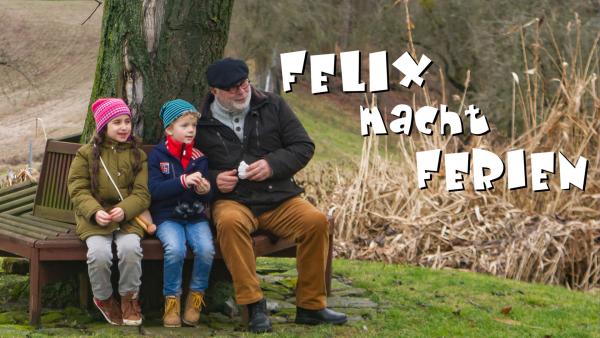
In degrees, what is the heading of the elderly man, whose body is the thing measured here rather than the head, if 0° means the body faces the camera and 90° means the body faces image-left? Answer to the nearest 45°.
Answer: approximately 0°

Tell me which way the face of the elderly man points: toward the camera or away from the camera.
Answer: toward the camera

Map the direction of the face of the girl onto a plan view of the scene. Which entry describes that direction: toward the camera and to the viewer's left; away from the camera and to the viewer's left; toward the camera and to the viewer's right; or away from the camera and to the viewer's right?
toward the camera and to the viewer's right
